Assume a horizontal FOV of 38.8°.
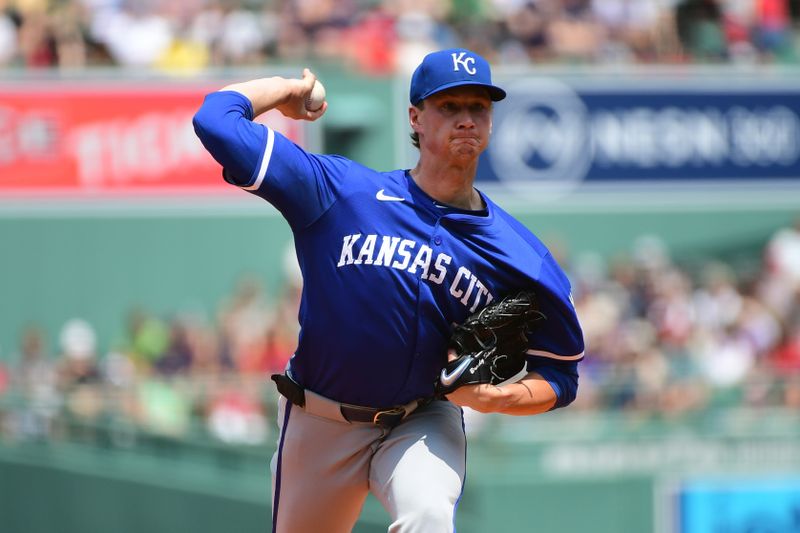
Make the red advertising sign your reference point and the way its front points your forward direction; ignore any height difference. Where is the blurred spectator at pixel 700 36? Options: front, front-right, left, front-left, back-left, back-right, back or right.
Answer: left

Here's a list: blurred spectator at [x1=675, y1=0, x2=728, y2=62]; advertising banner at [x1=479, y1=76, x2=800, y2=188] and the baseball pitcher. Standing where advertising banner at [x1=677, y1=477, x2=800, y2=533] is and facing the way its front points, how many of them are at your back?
2

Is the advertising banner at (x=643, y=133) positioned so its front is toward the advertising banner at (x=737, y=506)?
yes

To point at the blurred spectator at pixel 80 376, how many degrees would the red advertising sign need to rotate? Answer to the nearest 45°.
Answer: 0° — it already faces them

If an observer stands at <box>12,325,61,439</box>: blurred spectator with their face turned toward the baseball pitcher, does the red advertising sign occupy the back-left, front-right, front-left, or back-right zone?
back-left

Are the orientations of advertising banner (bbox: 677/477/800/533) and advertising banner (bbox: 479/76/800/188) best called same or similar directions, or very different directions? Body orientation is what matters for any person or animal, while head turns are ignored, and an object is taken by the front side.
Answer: same or similar directions

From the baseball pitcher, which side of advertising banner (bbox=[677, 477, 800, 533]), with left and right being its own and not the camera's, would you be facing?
front

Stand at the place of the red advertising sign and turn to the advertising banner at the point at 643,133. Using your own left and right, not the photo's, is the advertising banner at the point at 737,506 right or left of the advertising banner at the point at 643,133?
right

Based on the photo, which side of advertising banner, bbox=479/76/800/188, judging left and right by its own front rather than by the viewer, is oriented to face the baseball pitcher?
front

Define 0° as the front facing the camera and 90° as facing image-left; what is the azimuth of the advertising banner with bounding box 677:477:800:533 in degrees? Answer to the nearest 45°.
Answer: approximately 0°

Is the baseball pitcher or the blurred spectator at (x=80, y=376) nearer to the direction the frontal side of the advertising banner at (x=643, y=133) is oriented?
the baseball pitcher

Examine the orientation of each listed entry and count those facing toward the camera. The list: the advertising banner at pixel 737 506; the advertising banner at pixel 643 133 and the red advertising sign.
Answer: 3

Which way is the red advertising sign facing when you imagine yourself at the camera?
facing the viewer
